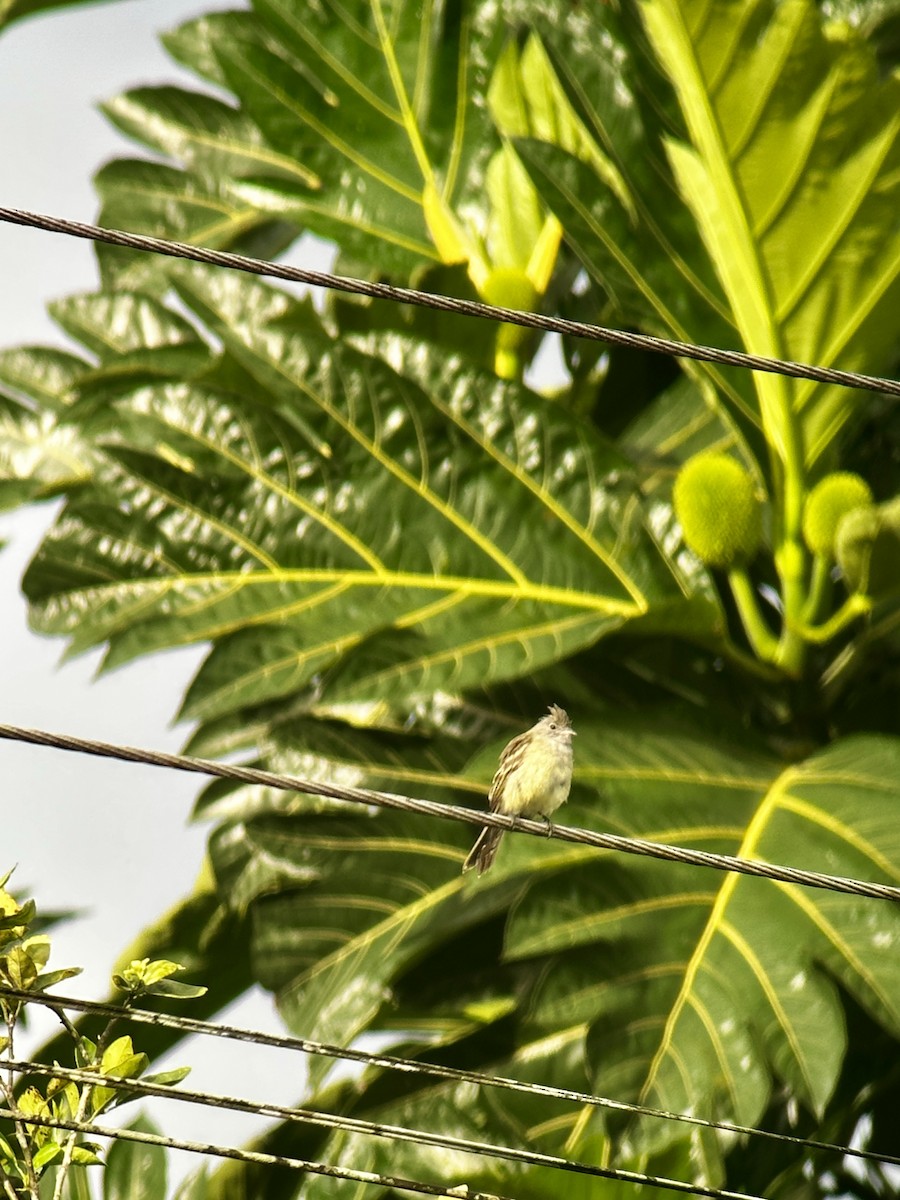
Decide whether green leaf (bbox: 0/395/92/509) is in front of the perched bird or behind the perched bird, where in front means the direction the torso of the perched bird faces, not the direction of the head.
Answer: behind

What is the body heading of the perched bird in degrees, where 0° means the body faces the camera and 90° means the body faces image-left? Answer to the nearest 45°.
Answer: approximately 315°
